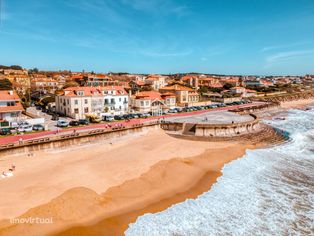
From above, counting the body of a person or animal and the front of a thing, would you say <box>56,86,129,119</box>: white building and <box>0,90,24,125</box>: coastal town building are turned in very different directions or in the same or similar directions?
same or similar directions

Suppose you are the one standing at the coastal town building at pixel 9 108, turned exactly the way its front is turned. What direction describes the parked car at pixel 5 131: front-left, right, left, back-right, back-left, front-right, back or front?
front-right

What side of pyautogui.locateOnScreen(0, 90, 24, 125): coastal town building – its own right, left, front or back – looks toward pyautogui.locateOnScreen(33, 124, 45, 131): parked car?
front

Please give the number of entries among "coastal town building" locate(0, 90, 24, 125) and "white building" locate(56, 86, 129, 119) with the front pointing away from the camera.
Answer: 0

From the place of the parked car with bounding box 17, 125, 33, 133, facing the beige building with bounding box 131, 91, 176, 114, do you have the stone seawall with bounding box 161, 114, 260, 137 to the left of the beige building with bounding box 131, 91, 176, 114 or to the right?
right

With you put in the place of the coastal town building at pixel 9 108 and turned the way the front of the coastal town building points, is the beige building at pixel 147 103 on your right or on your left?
on your left

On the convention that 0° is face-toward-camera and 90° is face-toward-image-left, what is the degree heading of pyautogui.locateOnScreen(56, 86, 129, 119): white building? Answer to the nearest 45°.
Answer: approximately 315°

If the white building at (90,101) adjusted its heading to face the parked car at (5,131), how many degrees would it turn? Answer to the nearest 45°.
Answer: approximately 90° to its right

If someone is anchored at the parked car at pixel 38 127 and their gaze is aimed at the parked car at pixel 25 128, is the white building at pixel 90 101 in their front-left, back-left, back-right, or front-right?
back-right

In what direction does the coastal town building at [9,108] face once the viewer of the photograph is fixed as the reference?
facing the viewer and to the right of the viewer

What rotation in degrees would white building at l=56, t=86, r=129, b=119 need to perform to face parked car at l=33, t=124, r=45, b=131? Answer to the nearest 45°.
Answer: approximately 90° to its right
